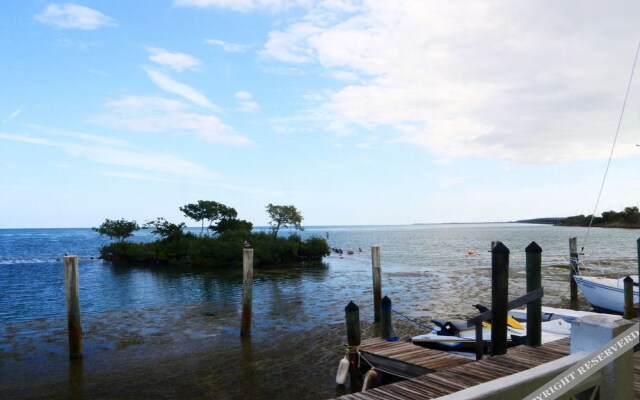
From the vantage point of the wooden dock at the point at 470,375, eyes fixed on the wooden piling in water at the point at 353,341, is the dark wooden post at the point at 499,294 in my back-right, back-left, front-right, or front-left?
front-right

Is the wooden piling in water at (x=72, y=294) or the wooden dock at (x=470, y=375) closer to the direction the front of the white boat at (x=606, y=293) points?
the wooden piling in water

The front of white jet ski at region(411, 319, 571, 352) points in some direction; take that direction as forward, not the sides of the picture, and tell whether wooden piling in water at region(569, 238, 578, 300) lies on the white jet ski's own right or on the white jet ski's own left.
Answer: on the white jet ski's own right

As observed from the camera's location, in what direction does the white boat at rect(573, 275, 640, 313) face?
facing to the left of the viewer

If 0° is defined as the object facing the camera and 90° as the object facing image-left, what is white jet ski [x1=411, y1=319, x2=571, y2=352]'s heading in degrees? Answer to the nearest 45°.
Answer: approximately 90°

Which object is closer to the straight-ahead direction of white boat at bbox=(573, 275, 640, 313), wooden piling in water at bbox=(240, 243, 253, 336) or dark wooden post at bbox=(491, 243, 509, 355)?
the wooden piling in water

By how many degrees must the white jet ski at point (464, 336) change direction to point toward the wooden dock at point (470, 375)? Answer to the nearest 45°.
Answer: approximately 90° to its left
